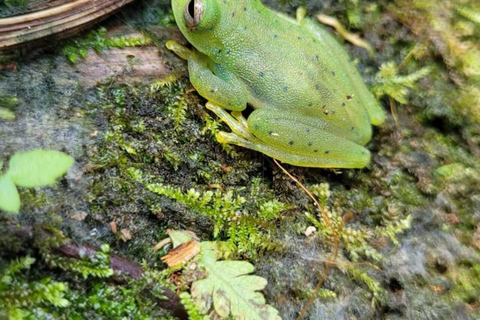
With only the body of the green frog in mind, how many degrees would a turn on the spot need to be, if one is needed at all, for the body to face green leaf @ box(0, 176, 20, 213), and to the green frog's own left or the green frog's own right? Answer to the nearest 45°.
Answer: approximately 90° to the green frog's own left

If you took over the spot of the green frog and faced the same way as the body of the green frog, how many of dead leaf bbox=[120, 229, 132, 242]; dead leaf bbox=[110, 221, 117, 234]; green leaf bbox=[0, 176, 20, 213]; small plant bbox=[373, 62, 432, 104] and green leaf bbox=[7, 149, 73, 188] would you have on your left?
4

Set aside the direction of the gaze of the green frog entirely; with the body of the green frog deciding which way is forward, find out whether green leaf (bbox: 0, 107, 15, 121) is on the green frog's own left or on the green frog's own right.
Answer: on the green frog's own left

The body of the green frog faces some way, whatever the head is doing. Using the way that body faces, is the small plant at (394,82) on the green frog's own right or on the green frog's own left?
on the green frog's own right

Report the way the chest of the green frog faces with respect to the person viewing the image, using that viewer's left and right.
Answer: facing away from the viewer and to the left of the viewer

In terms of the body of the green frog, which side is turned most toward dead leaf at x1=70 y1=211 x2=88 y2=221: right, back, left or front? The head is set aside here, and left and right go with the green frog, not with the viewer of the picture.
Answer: left

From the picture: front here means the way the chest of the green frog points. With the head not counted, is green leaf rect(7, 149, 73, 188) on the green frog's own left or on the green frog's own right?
on the green frog's own left

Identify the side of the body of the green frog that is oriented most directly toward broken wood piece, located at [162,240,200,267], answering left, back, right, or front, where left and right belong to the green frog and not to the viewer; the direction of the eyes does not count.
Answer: left
